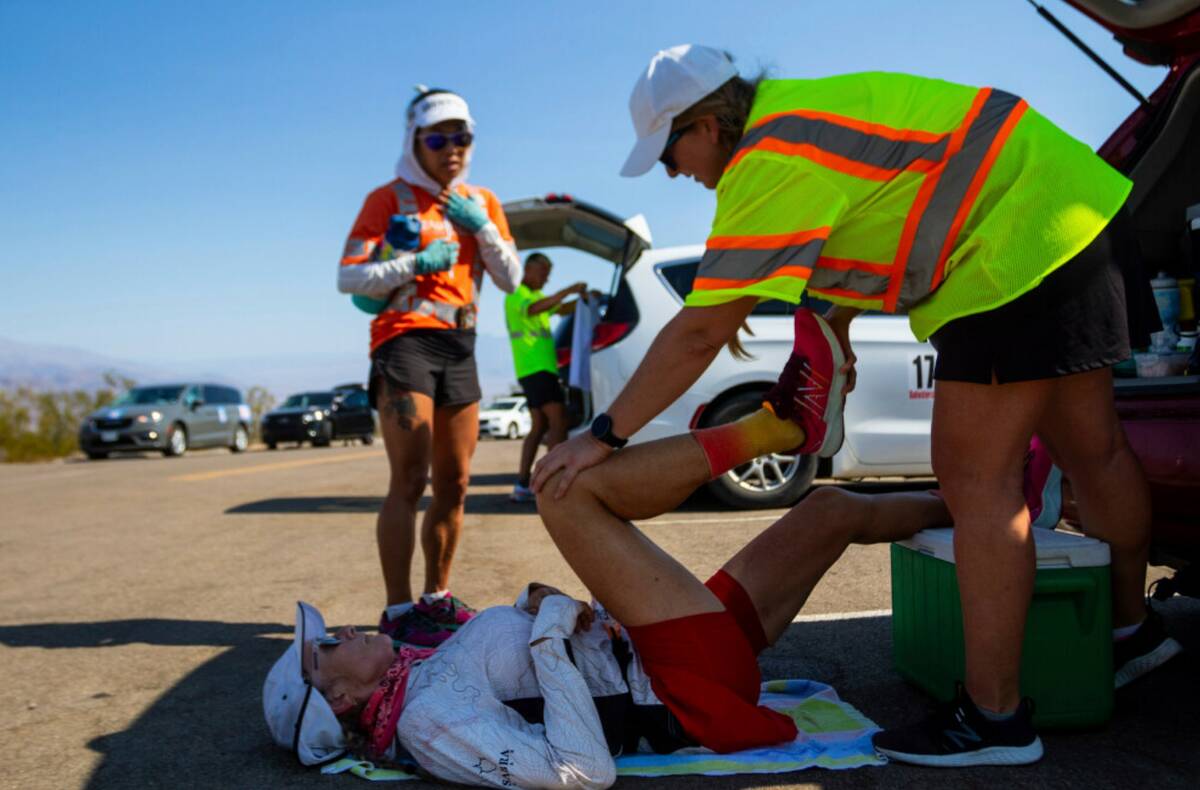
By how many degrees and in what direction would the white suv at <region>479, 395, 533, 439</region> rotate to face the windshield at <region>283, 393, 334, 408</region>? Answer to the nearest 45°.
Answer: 0° — it already faces it

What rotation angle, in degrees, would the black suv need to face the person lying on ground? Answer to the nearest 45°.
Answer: approximately 45° to its left

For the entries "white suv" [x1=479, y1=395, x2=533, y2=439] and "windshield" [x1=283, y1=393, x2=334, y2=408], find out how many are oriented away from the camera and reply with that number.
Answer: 0

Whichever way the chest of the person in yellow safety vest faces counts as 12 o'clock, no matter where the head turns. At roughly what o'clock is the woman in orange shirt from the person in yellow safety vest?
The woman in orange shirt is roughly at 1 o'clock from the person in yellow safety vest.

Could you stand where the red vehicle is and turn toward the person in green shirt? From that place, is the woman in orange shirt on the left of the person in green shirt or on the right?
left

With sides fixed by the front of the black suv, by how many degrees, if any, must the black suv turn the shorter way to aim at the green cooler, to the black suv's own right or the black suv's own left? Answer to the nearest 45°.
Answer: approximately 45° to the black suv's own left

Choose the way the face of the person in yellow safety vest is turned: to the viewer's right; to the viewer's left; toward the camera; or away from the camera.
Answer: to the viewer's left

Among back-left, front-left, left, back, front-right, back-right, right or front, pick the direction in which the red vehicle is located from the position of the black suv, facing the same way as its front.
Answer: front-left

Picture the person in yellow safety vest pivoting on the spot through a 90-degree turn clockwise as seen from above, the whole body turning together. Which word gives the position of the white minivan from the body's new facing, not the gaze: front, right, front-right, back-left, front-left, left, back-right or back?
front

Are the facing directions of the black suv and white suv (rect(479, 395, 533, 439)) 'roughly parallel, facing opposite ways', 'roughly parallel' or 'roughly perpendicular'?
roughly parallel

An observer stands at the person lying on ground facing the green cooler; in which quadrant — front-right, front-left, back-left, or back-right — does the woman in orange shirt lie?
back-left

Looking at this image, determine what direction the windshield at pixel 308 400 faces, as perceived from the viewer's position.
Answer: facing the viewer and to the left of the viewer

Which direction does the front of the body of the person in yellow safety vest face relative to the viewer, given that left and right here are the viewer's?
facing to the left of the viewer

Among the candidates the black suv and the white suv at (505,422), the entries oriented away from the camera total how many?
0
